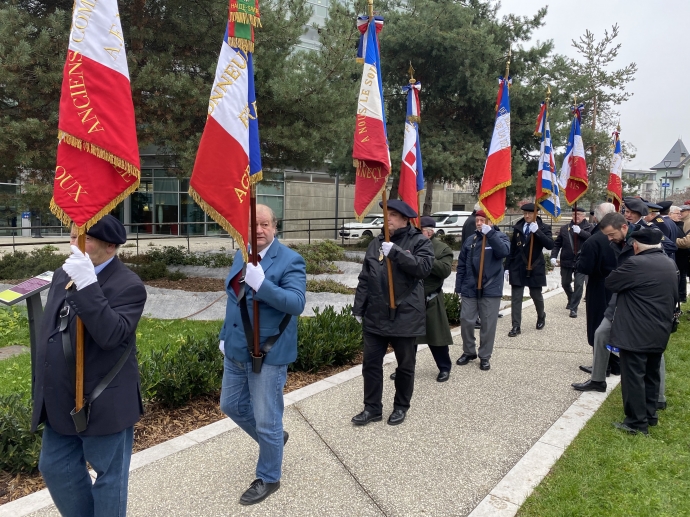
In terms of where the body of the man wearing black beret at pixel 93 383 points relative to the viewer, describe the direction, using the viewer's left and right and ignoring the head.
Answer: facing the viewer and to the left of the viewer

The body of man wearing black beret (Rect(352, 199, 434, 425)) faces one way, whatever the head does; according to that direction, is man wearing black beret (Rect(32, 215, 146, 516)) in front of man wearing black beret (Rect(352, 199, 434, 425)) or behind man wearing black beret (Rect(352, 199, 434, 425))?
in front

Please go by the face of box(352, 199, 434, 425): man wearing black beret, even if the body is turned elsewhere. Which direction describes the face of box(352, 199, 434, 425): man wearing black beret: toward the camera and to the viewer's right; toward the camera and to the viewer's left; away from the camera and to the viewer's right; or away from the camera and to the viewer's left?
toward the camera and to the viewer's left

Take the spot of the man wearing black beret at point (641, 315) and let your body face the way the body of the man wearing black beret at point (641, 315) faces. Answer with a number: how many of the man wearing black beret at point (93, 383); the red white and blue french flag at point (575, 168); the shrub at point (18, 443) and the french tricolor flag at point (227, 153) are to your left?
3

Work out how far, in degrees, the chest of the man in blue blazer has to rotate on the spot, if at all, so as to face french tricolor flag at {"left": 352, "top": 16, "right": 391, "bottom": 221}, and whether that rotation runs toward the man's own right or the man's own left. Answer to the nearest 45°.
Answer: approximately 180°

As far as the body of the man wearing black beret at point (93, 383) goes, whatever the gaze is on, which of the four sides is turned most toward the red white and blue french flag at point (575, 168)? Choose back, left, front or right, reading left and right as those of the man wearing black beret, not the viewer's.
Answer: back

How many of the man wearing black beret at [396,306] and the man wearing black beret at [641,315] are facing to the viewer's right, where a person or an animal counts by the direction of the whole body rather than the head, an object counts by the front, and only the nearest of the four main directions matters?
0

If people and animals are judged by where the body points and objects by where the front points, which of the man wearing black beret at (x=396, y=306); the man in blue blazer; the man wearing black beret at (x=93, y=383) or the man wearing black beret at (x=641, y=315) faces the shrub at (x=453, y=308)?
the man wearing black beret at (x=641, y=315)

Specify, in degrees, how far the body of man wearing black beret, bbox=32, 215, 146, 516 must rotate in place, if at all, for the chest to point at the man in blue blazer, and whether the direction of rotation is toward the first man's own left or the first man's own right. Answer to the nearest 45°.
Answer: approximately 180°

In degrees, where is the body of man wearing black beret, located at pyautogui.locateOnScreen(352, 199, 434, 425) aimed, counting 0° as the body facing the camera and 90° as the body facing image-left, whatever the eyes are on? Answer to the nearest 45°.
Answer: approximately 45°

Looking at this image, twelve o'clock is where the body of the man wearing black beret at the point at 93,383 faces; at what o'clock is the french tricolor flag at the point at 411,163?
The french tricolor flag is roughly at 6 o'clock from the man wearing black beret.

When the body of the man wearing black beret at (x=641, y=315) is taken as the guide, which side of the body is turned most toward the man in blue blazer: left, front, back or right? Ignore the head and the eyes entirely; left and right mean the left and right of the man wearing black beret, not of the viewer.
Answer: left

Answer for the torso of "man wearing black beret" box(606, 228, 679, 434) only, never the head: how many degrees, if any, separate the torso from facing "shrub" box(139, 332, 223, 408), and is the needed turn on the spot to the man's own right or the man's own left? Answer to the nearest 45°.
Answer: approximately 90° to the man's own left

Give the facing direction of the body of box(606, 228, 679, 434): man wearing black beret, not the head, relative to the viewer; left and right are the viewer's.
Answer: facing away from the viewer and to the left of the viewer
